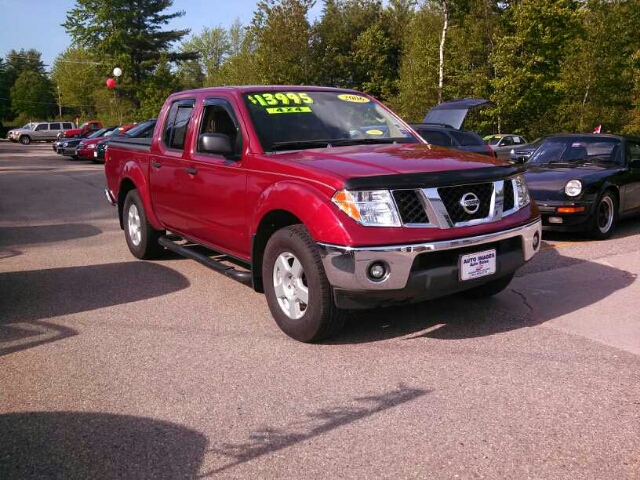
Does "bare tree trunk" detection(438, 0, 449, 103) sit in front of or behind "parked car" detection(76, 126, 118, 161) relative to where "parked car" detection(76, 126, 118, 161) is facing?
behind

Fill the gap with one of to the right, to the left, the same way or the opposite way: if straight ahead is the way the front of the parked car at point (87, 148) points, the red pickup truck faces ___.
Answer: to the left

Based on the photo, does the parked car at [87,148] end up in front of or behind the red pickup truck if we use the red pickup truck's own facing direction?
behind

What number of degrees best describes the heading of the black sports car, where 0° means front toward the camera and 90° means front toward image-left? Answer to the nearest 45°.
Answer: approximately 45°

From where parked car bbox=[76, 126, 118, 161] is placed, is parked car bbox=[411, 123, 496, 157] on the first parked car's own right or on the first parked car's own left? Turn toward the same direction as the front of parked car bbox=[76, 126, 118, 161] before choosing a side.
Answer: on the first parked car's own left

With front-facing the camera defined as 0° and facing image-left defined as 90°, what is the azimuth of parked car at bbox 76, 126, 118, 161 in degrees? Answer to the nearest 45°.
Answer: approximately 45°

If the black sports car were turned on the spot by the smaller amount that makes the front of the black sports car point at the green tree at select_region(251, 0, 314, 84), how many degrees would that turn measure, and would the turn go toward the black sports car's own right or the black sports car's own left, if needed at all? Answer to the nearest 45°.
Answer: approximately 90° to the black sports car's own right

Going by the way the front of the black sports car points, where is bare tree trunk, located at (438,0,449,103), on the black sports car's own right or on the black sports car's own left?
on the black sports car's own right

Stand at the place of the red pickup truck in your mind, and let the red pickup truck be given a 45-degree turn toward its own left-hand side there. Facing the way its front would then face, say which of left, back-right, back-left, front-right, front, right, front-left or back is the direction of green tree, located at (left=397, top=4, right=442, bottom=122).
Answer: left

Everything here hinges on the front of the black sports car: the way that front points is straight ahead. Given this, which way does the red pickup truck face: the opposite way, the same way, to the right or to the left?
to the left

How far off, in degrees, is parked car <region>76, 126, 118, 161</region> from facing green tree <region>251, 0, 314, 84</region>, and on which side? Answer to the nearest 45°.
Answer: approximately 180°

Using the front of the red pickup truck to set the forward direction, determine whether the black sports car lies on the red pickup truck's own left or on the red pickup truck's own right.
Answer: on the red pickup truck's own left
